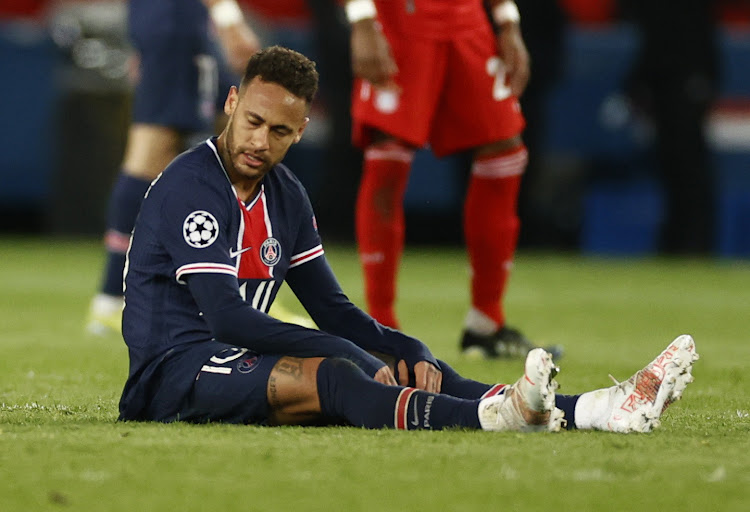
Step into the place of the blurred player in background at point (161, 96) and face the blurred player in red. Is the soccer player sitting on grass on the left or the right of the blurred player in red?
right

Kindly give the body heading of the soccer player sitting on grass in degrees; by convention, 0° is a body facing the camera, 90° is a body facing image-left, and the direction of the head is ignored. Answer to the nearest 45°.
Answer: approximately 315°

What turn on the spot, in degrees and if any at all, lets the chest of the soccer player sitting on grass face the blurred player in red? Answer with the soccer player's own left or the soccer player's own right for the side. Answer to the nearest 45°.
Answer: approximately 135° to the soccer player's own left

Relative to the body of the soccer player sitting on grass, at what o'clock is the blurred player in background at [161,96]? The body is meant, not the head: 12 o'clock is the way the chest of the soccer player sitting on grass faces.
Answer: The blurred player in background is roughly at 7 o'clock from the soccer player sitting on grass.
